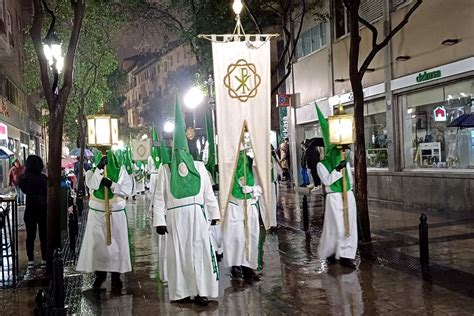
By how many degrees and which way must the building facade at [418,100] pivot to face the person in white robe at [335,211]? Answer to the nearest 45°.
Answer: approximately 45° to its left

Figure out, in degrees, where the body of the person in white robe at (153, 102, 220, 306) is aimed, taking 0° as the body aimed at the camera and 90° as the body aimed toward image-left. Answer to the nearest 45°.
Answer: approximately 0°

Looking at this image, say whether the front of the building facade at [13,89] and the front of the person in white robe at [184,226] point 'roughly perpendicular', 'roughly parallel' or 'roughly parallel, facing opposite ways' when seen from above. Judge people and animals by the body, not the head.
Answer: roughly perpendicular

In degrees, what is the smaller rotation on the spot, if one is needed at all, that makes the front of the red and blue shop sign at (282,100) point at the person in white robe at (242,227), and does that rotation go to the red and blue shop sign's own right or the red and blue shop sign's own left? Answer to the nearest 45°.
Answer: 0° — it already faces them

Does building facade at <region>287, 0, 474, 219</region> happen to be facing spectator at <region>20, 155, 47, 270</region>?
yes

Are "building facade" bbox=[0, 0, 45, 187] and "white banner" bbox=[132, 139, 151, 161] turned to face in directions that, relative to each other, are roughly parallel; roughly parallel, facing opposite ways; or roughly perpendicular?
roughly perpendicular

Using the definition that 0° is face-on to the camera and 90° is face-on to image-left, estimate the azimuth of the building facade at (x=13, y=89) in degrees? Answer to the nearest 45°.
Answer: approximately 270°

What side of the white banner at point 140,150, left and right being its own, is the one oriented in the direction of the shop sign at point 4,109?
right

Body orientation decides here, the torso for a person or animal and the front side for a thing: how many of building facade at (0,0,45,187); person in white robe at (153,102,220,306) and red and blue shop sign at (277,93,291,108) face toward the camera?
2
